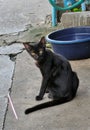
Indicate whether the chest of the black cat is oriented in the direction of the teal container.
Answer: no

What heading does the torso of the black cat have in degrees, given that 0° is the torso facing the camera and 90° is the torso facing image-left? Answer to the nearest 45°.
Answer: approximately 90°

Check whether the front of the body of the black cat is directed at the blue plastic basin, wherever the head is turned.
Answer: no
